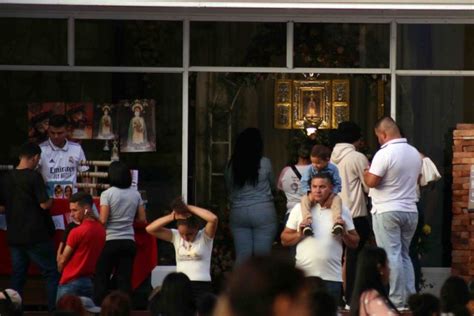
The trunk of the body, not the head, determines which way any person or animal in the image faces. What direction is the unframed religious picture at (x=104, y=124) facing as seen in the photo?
toward the camera

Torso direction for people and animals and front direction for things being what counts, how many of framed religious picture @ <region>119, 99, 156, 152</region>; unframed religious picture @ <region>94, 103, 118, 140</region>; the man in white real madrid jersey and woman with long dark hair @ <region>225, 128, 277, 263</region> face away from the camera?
1

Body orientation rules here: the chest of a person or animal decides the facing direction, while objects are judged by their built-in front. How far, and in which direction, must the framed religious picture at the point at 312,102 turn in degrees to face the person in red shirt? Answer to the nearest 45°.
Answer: approximately 45° to its right

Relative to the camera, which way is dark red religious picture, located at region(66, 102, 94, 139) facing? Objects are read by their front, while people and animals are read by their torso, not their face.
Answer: toward the camera

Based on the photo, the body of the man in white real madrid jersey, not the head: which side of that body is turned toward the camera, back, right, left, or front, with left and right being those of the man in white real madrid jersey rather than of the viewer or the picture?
front

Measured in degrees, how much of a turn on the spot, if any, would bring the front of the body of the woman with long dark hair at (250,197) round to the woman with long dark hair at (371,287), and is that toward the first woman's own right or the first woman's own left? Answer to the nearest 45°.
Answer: approximately 180°

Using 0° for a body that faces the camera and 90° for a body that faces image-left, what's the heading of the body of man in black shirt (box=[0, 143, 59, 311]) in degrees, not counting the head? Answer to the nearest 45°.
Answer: approximately 225°

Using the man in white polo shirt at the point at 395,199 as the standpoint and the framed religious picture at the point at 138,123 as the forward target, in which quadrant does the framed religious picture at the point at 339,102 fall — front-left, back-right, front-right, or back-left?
front-right

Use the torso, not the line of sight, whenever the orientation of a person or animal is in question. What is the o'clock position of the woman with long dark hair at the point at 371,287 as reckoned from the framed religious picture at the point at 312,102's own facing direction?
The woman with long dark hair is roughly at 12 o'clock from the framed religious picture.

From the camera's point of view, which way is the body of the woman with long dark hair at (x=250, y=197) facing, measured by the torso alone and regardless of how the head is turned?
away from the camera
